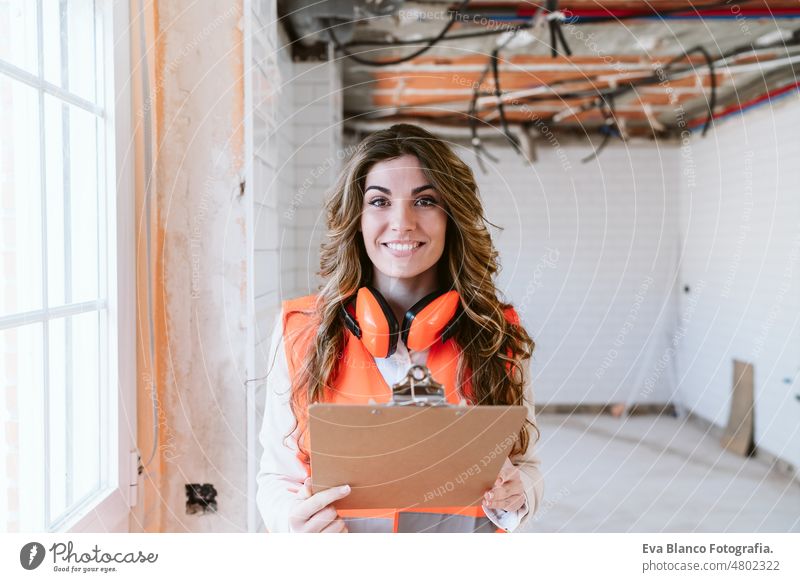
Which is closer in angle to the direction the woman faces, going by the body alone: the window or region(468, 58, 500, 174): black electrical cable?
the window

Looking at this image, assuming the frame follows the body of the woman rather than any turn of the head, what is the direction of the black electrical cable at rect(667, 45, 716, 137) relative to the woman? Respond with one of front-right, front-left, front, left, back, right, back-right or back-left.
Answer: back-left

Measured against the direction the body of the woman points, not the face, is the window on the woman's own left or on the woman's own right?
on the woman's own right

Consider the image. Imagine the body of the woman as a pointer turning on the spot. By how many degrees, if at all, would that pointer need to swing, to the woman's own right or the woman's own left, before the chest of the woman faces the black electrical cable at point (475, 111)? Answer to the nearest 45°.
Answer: approximately 180°

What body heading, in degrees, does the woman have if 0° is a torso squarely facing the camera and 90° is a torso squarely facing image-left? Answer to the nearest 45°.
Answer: approximately 0°

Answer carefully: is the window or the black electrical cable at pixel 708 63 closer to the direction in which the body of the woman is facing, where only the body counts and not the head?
the window
